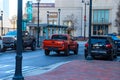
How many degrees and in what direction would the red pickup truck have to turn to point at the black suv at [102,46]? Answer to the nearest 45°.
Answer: approximately 90° to its right

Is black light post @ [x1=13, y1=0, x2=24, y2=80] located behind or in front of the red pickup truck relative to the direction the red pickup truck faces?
behind

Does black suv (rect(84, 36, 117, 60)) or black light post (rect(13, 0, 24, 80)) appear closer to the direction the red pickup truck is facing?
the black suv

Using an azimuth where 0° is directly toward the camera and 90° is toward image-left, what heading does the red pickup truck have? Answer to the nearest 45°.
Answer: approximately 225°
